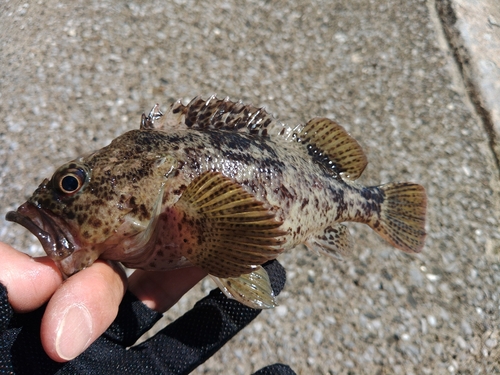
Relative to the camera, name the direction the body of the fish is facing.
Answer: to the viewer's left
